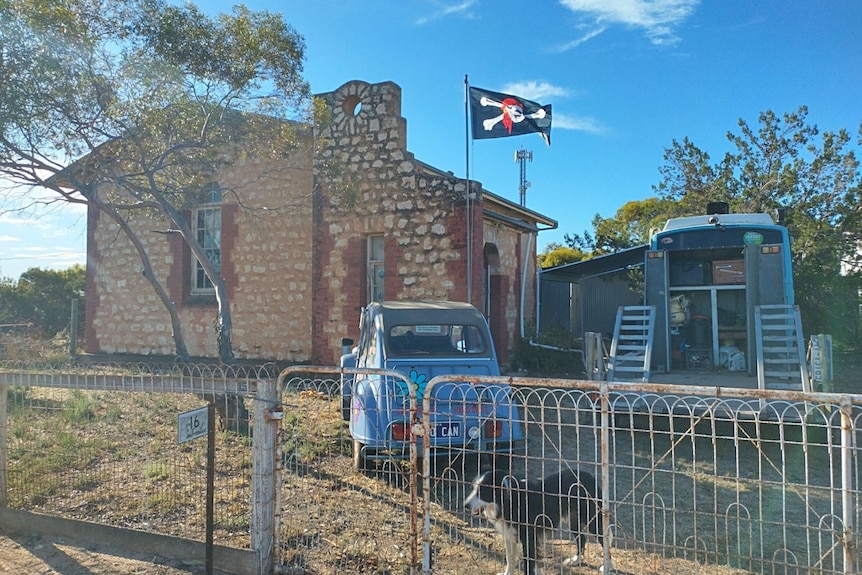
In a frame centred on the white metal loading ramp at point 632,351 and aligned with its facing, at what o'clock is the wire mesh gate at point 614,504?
The wire mesh gate is roughly at 12 o'clock from the white metal loading ramp.

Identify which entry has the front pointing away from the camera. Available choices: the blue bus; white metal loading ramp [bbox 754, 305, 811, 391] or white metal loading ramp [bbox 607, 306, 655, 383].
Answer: the blue bus

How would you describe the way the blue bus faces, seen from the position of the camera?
facing away from the viewer

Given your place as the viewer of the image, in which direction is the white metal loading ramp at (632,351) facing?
facing the viewer

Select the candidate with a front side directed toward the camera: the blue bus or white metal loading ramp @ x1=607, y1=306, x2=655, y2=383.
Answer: the white metal loading ramp

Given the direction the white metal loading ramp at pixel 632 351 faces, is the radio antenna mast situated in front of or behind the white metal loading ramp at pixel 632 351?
behind

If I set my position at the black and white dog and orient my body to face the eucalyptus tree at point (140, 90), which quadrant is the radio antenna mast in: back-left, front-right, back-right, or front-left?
front-right

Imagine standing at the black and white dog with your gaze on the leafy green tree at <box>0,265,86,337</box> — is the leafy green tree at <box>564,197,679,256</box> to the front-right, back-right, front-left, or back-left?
front-right

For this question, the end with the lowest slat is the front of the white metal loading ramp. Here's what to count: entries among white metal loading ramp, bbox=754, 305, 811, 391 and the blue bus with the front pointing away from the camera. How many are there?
1

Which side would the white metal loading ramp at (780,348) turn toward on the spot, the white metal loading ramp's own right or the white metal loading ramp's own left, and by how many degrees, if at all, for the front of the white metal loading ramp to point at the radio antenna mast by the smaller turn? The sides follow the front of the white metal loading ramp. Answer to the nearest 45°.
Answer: approximately 135° to the white metal loading ramp's own right
